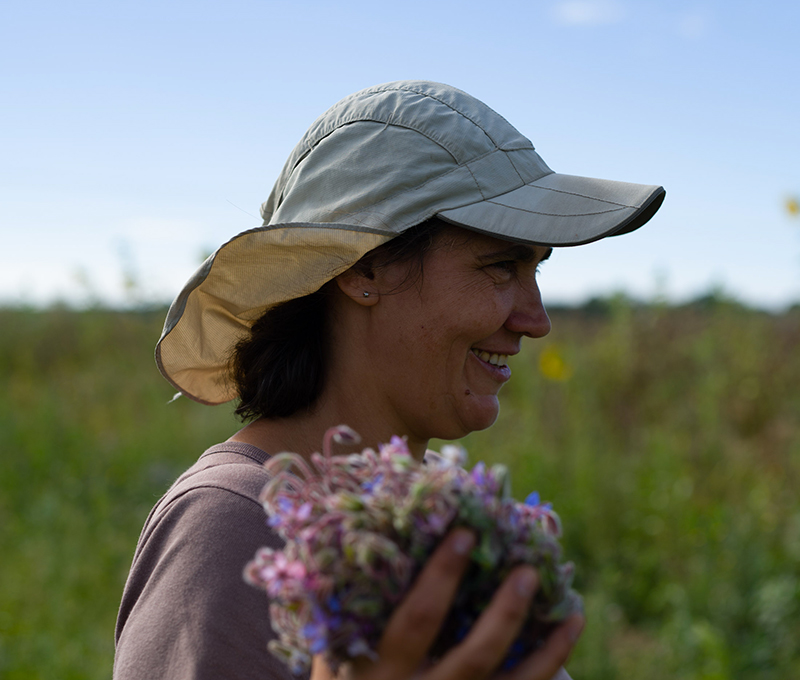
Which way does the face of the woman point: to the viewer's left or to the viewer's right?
to the viewer's right

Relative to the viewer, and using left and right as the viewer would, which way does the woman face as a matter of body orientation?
facing to the right of the viewer
